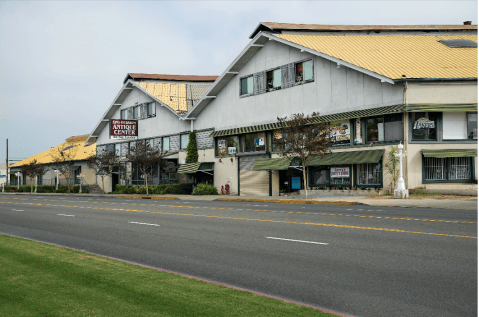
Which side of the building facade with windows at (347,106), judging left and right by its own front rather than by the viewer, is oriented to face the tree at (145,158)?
right

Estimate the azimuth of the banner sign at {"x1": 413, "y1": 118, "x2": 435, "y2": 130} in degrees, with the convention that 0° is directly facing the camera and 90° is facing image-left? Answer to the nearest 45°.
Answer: approximately 0°

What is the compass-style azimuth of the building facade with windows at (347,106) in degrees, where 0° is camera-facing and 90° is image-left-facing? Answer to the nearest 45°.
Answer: approximately 45°

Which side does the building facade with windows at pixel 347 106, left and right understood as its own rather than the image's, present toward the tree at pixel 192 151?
right

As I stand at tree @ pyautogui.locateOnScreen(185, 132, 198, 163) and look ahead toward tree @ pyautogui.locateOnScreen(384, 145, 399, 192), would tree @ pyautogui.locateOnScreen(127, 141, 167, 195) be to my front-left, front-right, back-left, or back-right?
back-right

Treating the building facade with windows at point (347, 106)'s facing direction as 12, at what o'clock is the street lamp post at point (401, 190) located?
The street lamp post is roughly at 10 o'clock from the building facade with windows.
